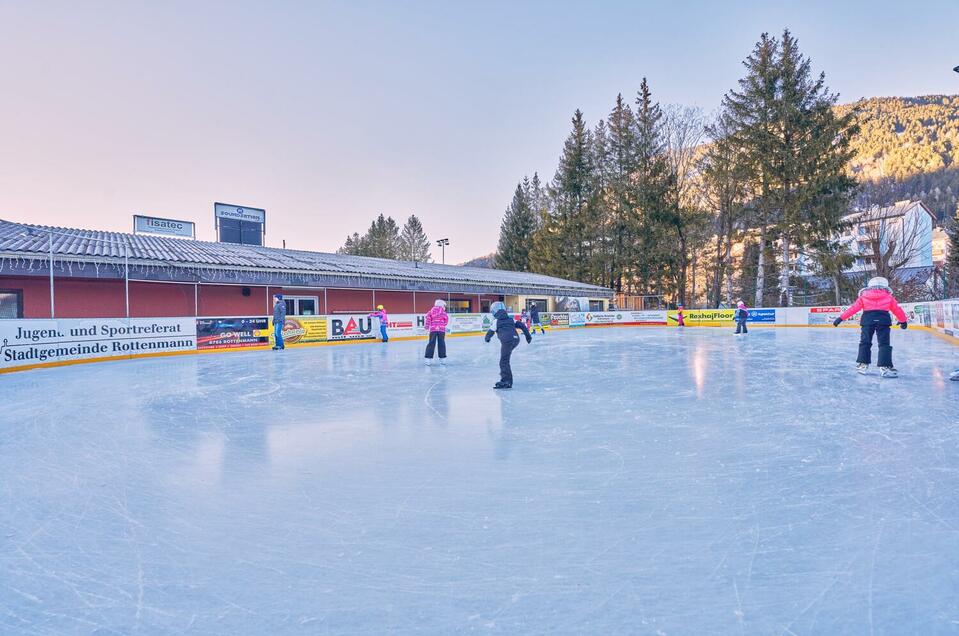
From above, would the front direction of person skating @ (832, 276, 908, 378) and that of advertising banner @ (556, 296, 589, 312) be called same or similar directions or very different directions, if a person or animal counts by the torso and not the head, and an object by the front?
very different directions

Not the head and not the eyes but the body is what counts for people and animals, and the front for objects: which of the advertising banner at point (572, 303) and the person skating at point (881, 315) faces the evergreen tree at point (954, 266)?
the person skating

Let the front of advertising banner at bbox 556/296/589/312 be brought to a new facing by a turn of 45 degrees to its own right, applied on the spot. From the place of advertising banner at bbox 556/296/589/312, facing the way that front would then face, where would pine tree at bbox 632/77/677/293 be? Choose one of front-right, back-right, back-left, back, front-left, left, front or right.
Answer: back

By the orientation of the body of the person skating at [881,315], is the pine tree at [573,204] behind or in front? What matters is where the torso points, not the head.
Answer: in front

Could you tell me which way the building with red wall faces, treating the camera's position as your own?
facing the viewer and to the right of the viewer

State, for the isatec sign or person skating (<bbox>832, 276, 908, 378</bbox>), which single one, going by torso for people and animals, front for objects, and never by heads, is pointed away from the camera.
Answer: the person skating

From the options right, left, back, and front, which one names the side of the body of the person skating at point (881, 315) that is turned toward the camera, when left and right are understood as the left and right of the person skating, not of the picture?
back

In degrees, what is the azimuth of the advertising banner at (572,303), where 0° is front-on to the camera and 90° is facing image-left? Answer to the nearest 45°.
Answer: approximately 0°

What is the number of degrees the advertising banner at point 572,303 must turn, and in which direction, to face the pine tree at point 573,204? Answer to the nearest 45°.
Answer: approximately 180°

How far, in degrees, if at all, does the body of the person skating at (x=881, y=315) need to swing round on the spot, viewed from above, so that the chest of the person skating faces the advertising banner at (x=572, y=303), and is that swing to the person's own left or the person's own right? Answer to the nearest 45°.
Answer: approximately 45° to the person's own left

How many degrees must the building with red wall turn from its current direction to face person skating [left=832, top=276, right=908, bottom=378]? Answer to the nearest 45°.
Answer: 0° — it already faces them

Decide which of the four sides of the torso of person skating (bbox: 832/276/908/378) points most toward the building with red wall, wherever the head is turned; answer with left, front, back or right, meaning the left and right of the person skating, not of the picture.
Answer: left

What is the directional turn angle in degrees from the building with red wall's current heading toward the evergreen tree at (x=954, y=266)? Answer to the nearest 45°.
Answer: approximately 45° to its left
